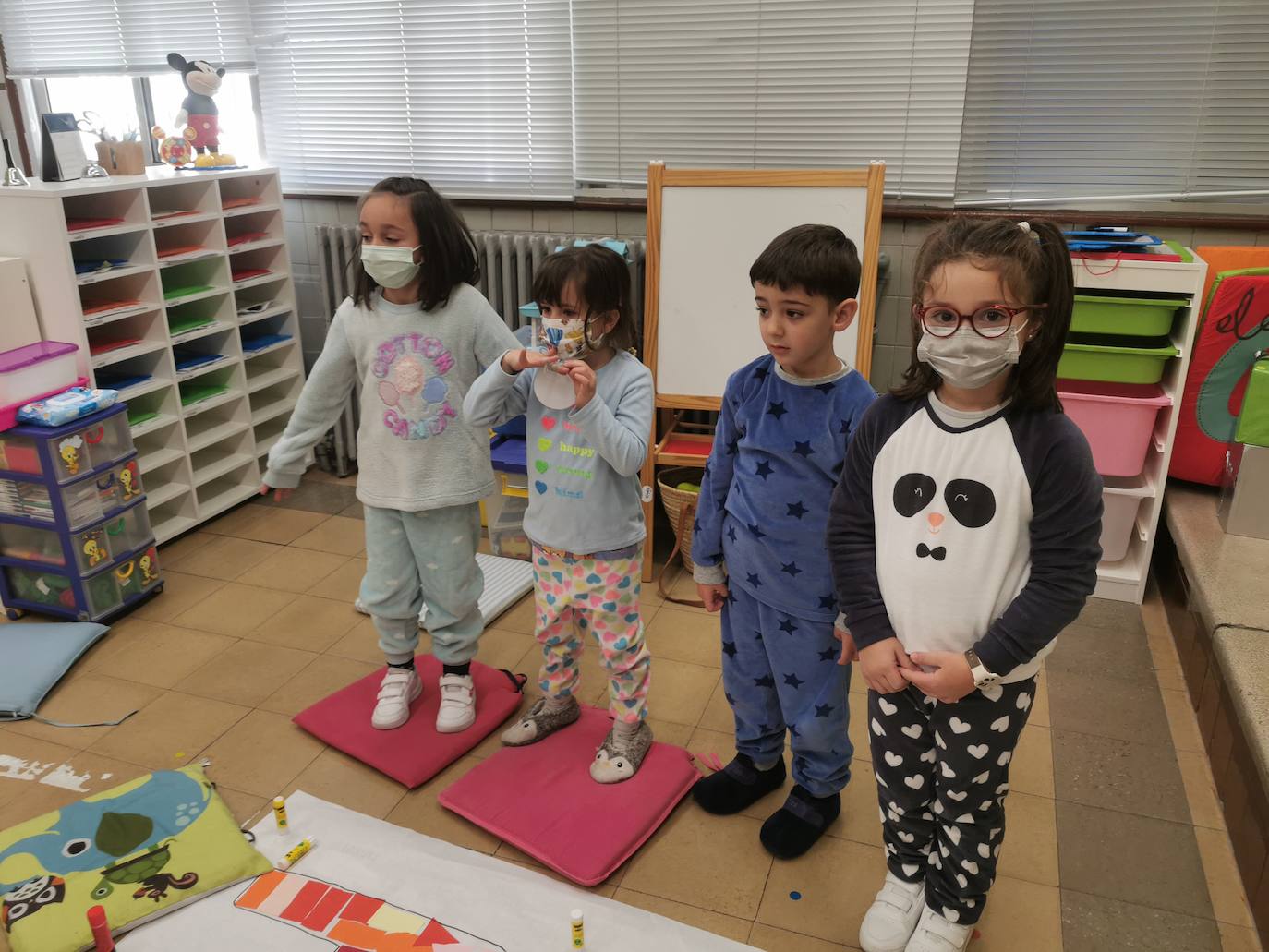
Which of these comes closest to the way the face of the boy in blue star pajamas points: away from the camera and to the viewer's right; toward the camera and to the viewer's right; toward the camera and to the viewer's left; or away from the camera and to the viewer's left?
toward the camera and to the viewer's left

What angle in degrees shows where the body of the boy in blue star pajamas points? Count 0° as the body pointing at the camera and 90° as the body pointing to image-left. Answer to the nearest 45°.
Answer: approximately 45°

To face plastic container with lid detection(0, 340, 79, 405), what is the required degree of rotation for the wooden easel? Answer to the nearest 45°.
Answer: approximately 90° to its right

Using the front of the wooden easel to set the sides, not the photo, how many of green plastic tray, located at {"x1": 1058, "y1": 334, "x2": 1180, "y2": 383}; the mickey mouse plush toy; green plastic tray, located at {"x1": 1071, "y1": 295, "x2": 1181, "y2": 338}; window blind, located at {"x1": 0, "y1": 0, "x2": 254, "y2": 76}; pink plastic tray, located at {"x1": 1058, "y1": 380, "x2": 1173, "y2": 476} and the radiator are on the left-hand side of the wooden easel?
3

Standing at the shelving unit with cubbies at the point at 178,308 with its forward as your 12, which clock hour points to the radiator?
The radiator is roughly at 11 o'clock from the shelving unit with cubbies.

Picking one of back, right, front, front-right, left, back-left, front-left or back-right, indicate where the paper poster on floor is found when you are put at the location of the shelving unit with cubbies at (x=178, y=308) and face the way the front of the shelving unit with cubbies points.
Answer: front-right

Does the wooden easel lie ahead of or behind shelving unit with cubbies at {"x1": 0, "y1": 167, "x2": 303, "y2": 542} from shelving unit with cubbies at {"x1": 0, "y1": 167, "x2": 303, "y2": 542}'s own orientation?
ahead

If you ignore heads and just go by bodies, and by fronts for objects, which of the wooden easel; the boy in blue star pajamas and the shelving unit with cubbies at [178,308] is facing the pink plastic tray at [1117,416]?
the shelving unit with cubbies

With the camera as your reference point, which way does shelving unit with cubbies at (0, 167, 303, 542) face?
facing the viewer and to the right of the viewer

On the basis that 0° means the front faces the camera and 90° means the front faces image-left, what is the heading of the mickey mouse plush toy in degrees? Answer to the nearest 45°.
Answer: approximately 315°

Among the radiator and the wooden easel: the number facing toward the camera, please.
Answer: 2

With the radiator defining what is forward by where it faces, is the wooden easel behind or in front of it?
in front

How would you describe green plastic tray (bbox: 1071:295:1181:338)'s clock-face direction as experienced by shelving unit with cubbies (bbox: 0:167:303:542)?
The green plastic tray is roughly at 12 o'clock from the shelving unit with cubbies.

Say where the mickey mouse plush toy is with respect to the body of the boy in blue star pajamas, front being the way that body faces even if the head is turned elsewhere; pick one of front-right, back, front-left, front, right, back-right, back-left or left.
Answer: right

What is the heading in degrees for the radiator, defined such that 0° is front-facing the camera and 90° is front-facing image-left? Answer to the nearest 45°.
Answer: approximately 0°
